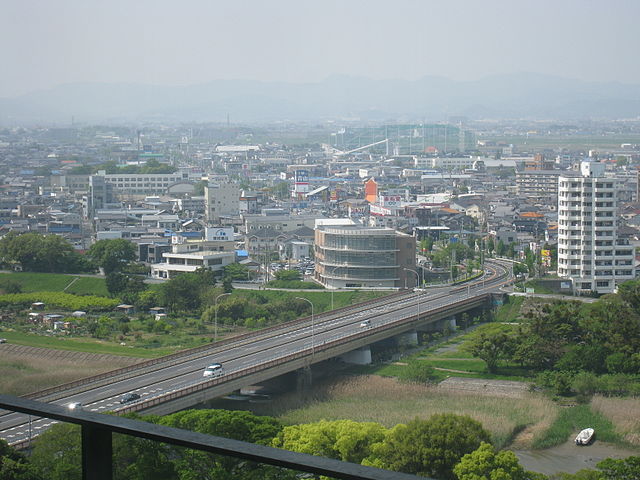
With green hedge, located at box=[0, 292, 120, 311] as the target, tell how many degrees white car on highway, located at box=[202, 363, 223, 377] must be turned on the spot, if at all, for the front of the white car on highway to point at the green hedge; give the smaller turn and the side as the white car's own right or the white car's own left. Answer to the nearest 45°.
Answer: approximately 135° to the white car's own right

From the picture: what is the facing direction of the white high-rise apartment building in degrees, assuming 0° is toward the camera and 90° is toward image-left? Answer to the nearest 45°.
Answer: approximately 0°

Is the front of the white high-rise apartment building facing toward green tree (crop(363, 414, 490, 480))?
yes

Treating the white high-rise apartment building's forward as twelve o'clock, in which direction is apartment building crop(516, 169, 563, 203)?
The apartment building is roughly at 6 o'clock from the white high-rise apartment building.

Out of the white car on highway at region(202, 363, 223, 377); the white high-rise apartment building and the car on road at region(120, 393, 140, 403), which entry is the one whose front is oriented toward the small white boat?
the white high-rise apartment building

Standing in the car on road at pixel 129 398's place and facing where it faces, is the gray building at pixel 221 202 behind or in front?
behind

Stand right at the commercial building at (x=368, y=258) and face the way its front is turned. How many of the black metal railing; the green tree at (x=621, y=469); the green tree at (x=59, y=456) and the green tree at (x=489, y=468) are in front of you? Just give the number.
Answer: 4

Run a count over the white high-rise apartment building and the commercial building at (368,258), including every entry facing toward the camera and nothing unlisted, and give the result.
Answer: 2

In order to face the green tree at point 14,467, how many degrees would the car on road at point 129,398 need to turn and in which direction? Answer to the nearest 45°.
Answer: approximately 45° to its left

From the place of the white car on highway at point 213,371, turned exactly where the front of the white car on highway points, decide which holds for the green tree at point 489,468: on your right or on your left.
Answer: on your left

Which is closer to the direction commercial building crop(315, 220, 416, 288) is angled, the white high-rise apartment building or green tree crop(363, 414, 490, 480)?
the green tree

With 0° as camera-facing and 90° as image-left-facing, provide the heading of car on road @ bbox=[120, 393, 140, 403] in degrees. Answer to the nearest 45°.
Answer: approximately 45°

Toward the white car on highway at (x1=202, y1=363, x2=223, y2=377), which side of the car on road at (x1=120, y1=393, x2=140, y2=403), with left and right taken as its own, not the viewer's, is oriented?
back

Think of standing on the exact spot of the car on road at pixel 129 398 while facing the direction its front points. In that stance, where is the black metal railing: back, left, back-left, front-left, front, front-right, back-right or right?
front-left

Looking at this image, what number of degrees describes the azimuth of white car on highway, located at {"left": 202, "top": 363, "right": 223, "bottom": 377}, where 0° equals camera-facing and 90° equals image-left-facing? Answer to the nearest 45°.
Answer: approximately 45°

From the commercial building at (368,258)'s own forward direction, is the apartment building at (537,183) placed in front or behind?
behind
